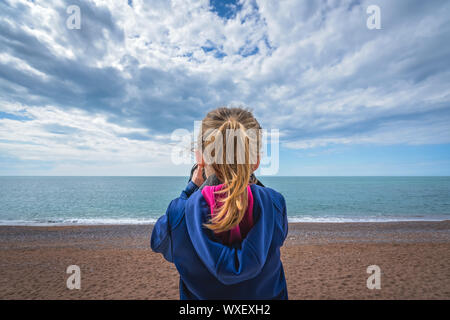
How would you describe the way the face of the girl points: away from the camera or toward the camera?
away from the camera

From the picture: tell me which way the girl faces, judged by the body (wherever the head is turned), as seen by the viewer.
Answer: away from the camera
